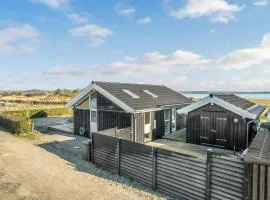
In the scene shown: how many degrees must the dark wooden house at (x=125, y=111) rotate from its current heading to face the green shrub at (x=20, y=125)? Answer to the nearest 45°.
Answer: approximately 45° to its right

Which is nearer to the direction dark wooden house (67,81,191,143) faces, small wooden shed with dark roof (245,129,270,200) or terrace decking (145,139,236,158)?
the small wooden shed with dark roof

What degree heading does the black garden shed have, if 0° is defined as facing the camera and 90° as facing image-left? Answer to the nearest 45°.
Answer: approximately 45°

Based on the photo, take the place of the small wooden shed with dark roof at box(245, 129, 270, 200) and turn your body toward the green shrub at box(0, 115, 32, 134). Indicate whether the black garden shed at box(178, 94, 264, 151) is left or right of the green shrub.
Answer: right

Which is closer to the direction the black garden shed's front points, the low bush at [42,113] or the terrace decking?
the terrace decking

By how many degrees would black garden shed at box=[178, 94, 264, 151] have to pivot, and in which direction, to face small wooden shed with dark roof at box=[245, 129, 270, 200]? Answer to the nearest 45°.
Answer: approximately 45° to its left
